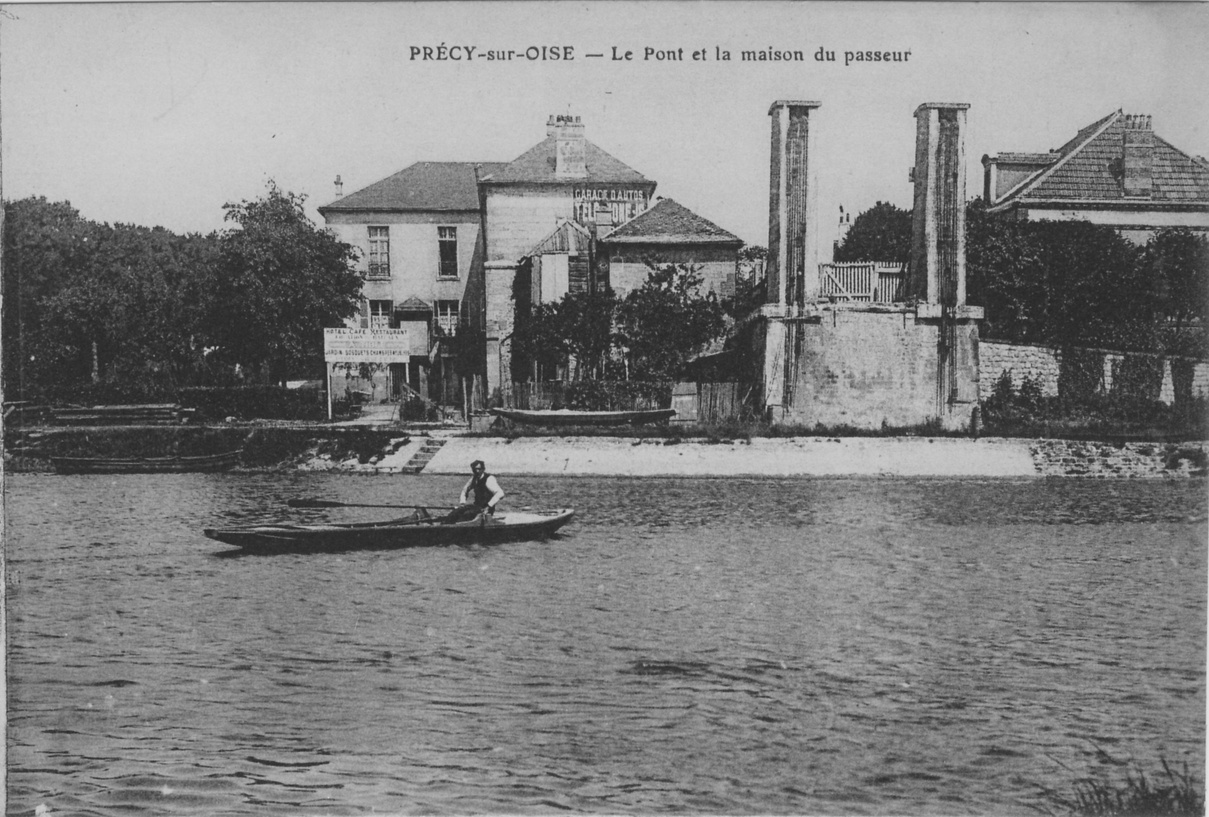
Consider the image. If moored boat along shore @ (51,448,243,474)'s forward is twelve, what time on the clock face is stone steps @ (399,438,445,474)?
The stone steps is roughly at 1 o'clock from the moored boat along shore.

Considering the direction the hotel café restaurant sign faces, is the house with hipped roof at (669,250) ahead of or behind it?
behind

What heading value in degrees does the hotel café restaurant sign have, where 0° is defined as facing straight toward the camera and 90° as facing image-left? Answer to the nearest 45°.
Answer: approximately 0°

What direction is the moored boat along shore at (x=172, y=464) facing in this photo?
to the viewer's right
